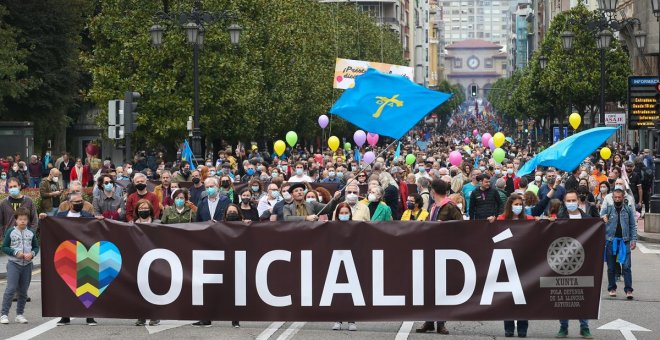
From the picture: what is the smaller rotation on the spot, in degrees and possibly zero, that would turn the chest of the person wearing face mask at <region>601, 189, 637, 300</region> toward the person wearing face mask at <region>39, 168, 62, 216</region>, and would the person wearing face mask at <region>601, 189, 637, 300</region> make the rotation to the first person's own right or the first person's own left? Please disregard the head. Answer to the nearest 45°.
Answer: approximately 90° to the first person's own right

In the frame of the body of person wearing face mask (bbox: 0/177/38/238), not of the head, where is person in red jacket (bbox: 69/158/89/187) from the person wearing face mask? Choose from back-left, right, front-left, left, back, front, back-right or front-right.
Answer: back

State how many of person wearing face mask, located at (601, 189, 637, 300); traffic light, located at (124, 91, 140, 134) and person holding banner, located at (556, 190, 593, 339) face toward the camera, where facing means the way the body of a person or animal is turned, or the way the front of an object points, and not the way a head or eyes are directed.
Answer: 2

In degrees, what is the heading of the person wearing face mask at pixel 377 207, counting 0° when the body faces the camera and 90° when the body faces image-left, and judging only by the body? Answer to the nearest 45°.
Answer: approximately 45°

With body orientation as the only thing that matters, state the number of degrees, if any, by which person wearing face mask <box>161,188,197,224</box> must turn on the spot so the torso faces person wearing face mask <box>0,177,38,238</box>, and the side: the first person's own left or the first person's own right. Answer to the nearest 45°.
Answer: approximately 90° to the first person's own right

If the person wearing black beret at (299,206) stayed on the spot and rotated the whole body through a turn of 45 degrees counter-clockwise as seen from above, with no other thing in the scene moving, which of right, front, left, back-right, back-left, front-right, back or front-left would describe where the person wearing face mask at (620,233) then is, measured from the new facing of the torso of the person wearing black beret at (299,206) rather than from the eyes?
front-left
